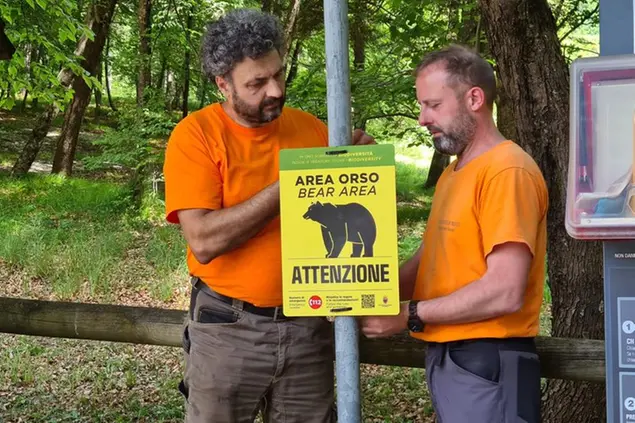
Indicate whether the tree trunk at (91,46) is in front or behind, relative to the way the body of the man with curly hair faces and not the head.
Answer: behind

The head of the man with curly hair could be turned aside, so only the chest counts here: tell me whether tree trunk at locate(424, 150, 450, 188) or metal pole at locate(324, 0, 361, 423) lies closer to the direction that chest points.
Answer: the metal pole

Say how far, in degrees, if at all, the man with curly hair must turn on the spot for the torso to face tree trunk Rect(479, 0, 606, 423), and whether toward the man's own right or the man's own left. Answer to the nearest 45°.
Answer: approximately 90° to the man's own left

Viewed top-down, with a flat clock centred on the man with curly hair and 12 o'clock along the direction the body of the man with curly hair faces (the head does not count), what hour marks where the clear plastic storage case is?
The clear plastic storage case is roughly at 12 o'clock from the man with curly hair.

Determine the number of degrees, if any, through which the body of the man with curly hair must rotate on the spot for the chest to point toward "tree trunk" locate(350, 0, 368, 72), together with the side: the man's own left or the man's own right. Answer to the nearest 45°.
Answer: approximately 135° to the man's own left

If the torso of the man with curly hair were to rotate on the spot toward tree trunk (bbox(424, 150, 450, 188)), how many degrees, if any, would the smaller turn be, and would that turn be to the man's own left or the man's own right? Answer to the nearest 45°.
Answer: approximately 135° to the man's own left

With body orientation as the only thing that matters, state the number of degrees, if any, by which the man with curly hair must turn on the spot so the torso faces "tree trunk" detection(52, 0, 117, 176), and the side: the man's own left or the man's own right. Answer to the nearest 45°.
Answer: approximately 135° to the man's own left

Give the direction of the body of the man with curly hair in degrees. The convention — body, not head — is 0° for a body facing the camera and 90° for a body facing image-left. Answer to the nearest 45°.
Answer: approximately 315°

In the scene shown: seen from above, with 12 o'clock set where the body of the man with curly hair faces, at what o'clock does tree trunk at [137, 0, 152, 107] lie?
The tree trunk is roughly at 7 o'clock from the man with curly hair.
